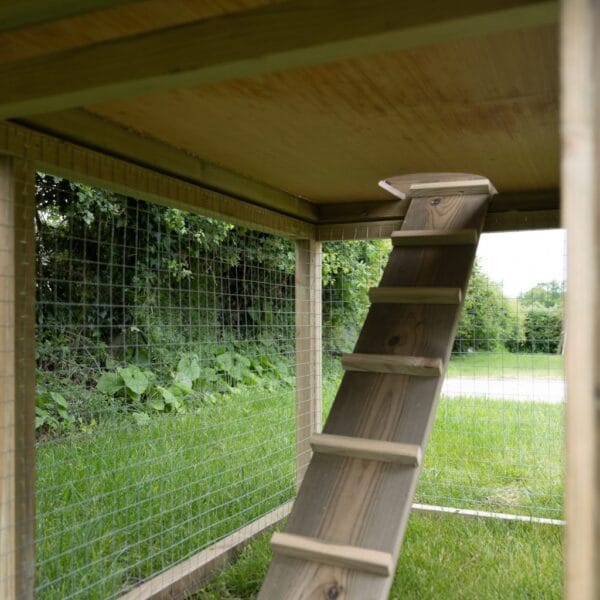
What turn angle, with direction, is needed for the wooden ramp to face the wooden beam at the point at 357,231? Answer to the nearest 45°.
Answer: approximately 135° to its right

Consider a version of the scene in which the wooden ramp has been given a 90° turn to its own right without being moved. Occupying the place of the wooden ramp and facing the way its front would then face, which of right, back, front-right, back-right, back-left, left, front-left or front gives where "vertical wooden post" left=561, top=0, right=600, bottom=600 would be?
back-left

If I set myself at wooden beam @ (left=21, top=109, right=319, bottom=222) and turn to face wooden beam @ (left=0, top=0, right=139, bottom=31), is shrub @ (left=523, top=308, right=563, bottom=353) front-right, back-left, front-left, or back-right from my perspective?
back-left

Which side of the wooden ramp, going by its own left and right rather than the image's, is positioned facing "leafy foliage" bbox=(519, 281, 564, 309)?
back

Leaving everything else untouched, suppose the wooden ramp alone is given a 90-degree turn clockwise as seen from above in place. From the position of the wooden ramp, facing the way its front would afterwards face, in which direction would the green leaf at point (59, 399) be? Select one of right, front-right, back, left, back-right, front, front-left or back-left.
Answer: front

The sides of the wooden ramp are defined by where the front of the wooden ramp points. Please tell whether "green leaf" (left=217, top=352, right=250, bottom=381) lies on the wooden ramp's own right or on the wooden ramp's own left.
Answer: on the wooden ramp's own right

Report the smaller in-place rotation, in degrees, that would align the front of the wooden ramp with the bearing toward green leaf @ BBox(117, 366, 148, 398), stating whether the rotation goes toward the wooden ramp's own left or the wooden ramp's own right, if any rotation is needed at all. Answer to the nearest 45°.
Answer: approximately 90° to the wooden ramp's own right

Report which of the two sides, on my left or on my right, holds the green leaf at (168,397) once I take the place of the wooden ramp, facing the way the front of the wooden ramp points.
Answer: on my right

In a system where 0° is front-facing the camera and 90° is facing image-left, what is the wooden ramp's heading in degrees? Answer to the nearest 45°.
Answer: approximately 45°
